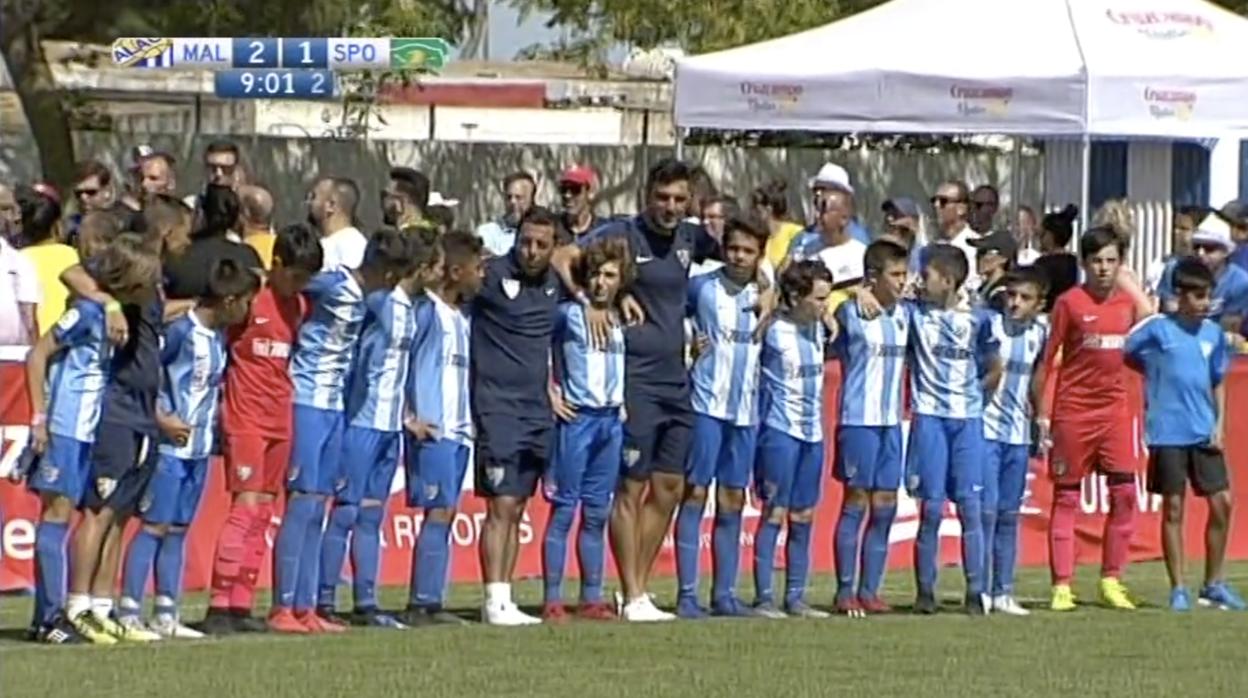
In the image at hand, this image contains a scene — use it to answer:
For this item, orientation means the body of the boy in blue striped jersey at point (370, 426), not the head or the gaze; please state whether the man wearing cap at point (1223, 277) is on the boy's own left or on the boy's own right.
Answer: on the boy's own left

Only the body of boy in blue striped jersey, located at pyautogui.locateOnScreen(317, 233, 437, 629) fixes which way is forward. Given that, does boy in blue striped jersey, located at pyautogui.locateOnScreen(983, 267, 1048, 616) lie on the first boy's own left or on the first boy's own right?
on the first boy's own left

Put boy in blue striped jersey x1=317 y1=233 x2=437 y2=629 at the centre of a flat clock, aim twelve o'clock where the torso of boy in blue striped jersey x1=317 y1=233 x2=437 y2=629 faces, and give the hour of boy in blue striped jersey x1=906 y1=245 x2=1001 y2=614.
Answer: boy in blue striped jersey x1=906 y1=245 x2=1001 y2=614 is roughly at 10 o'clock from boy in blue striped jersey x1=317 y1=233 x2=437 y2=629.

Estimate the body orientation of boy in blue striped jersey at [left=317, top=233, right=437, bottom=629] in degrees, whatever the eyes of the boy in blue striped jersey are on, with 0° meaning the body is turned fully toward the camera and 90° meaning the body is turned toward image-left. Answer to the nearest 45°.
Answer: approximately 315°

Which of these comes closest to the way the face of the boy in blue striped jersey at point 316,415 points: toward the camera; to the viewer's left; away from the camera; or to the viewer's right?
to the viewer's right

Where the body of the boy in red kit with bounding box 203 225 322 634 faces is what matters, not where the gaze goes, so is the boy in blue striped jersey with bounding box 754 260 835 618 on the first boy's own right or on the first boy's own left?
on the first boy's own left

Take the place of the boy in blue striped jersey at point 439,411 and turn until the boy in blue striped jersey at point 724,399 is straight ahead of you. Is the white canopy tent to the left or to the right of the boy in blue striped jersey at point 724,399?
left

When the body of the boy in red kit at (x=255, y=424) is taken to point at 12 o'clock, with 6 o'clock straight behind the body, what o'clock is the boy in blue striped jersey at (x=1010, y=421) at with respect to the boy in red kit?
The boy in blue striped jersey is roughly at 10 o'clock from the boy in red kit.

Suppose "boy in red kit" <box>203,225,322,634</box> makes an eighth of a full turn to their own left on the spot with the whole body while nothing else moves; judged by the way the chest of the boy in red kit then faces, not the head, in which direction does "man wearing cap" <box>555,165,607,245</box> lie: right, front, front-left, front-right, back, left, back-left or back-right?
front-left
